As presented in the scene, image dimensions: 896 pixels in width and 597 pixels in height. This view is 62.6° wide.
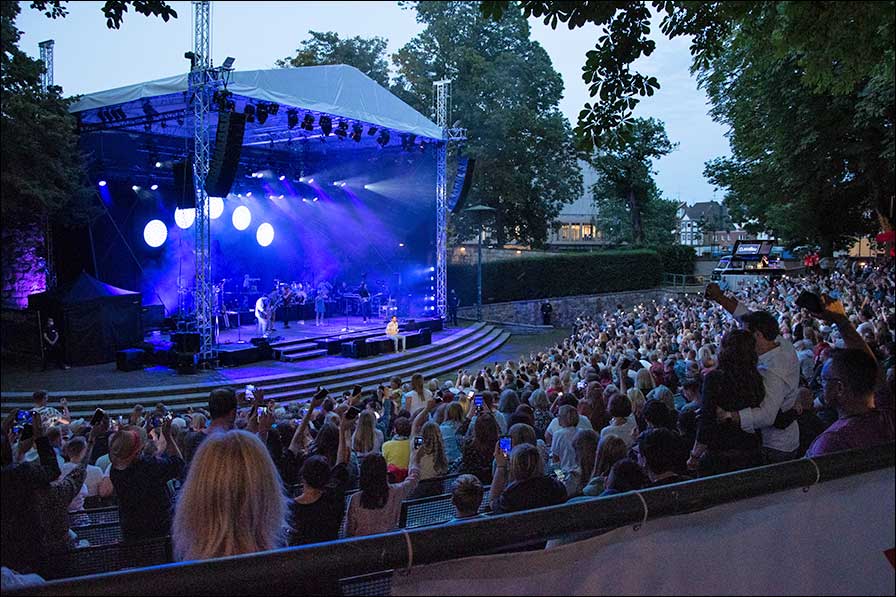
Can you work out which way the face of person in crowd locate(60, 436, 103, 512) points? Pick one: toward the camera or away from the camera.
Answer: away from the camera

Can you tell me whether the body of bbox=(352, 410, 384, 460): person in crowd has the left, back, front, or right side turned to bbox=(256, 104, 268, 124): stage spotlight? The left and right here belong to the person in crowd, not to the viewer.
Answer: front

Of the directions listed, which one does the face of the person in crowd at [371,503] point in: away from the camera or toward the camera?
away from the camera

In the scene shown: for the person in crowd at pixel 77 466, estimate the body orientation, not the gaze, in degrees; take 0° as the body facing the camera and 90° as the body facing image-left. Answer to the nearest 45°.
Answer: approximately 180°

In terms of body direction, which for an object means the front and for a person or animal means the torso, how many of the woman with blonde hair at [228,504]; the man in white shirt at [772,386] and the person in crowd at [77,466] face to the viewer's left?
1

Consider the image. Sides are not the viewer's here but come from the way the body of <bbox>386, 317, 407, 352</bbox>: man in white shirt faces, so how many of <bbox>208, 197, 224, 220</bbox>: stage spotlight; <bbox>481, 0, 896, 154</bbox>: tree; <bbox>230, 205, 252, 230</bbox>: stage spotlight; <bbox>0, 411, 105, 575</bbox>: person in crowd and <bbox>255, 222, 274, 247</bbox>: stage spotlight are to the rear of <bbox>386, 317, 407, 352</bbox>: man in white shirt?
3

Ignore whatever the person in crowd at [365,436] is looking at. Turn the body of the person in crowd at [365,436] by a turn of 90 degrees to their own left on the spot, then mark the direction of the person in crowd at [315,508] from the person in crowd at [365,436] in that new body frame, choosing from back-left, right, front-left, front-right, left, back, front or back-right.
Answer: left

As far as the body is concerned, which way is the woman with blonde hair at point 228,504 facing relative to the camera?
away from the camera

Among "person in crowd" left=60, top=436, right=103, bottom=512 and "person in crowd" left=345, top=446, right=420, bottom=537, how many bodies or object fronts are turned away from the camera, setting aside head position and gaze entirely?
2

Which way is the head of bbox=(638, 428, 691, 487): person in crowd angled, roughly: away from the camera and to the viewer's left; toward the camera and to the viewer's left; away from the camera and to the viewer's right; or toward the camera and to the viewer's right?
away from the camera and to the viewer's left

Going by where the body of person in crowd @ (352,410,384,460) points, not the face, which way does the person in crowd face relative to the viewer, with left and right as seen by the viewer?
facing away from the viewer

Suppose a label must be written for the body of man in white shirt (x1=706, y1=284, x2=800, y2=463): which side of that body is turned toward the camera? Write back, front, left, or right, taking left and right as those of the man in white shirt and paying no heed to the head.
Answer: left

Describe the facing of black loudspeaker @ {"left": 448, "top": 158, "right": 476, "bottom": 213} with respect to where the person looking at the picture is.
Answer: facing the viewer and to the right of the viewer

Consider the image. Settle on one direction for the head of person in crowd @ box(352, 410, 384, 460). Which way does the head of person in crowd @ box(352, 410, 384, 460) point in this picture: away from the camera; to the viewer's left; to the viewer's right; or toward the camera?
away from the camera

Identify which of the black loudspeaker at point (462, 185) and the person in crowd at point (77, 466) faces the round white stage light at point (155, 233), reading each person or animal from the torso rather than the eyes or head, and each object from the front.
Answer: the person in crowd

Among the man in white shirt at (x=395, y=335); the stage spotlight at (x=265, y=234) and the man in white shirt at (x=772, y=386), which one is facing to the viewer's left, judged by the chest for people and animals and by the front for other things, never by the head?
the man in white shirt at (x=772, y=386)

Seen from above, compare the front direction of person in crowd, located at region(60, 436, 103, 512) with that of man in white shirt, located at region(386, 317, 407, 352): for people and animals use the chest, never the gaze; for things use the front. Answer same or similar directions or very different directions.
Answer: very different directions

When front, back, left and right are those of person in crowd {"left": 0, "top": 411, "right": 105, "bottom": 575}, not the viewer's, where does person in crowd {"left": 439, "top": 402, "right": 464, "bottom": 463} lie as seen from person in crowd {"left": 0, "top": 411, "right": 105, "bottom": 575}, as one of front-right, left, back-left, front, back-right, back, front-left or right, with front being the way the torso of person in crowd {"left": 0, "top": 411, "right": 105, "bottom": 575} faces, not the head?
front-right

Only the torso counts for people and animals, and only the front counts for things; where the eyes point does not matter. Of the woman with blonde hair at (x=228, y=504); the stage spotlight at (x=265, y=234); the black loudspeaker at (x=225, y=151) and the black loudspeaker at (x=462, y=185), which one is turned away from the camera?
the woman with blonde hair

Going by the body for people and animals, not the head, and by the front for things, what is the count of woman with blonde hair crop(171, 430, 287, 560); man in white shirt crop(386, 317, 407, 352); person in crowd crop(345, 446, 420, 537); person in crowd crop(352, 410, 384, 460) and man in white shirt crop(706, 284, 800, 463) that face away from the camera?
3
